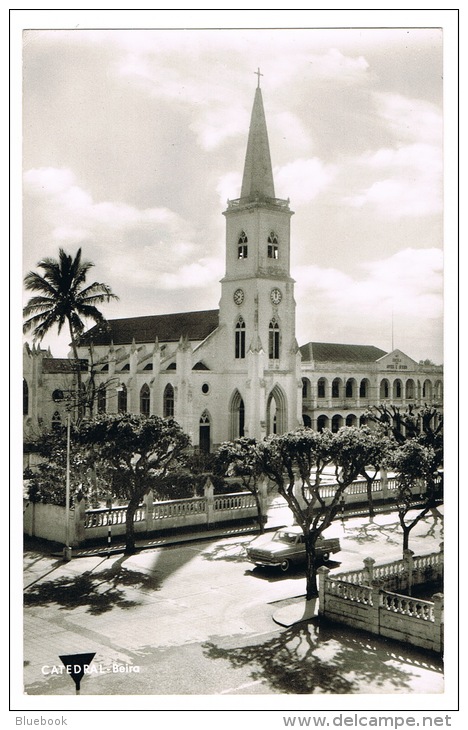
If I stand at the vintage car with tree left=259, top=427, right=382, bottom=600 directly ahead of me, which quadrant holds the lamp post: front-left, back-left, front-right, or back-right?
back-right

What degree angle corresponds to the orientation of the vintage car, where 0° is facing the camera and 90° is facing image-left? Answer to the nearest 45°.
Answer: approximately 45°

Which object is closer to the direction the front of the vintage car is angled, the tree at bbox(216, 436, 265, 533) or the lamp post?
the lamp post
